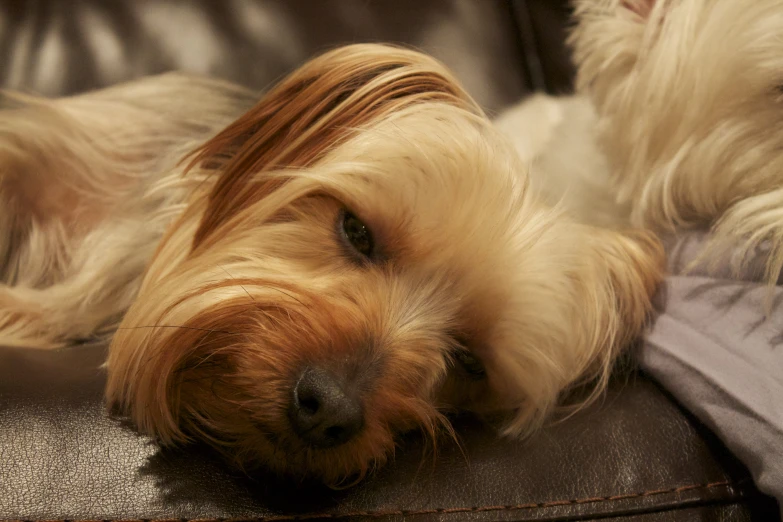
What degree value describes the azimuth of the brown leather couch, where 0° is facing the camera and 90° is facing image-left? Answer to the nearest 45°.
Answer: approximately 0°
